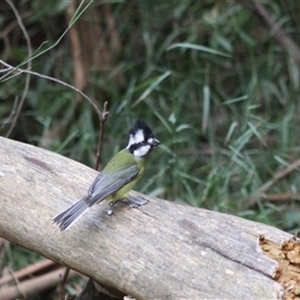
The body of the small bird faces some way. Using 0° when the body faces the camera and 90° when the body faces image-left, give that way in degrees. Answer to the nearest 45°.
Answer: approximately 270°
